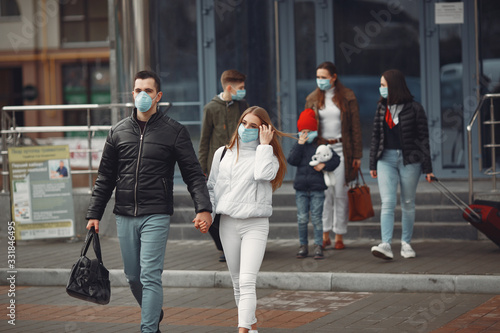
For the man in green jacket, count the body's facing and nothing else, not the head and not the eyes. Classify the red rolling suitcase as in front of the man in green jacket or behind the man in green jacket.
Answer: in front

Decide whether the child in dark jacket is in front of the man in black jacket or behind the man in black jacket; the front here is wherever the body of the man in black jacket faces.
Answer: behind

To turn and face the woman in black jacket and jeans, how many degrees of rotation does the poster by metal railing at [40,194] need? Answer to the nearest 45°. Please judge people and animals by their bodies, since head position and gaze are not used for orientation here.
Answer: approximately 45° to its left

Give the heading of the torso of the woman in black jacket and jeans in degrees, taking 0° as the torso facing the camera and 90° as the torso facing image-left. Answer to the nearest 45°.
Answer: approximately 45°

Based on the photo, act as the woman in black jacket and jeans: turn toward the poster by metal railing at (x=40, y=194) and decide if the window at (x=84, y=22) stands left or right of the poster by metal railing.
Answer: right

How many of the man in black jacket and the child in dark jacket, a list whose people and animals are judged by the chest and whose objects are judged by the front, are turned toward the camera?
2

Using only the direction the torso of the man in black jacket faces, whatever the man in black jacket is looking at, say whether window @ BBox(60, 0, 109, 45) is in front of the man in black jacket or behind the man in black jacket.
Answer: behind

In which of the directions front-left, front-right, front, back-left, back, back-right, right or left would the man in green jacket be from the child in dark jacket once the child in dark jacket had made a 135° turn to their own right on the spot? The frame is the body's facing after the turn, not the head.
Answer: front-left

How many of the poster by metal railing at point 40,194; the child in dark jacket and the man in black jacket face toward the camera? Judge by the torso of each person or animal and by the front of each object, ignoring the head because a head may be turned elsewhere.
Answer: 3

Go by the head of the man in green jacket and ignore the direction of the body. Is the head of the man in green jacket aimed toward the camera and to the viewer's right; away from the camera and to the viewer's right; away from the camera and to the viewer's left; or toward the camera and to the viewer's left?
toward the camera and to the viewer's right

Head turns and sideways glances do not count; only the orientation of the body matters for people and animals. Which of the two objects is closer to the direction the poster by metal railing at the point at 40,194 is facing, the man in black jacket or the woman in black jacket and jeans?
the man in black jacket

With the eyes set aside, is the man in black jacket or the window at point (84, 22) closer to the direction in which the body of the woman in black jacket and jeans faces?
the man in black jacket

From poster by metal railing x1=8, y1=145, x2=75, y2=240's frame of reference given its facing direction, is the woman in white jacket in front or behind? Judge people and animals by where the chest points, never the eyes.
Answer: in front
